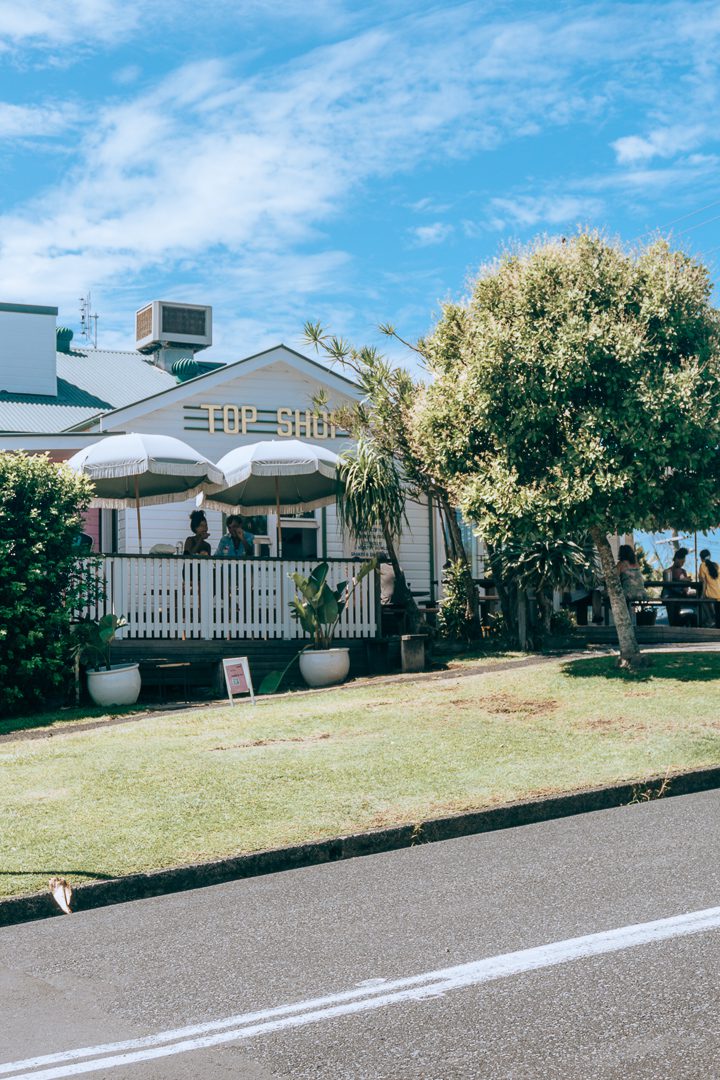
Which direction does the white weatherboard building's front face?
toward the camera

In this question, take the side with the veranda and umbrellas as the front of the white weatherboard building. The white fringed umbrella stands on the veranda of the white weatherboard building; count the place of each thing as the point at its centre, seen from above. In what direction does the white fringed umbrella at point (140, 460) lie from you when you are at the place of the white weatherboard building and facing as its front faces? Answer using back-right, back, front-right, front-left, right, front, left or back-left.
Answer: front

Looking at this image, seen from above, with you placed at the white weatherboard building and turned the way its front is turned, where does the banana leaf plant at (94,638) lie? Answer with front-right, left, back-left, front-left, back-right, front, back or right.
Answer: front

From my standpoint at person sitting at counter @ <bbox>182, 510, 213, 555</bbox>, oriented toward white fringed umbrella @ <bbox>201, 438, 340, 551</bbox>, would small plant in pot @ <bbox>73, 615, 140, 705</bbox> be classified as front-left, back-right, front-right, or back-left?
back-right

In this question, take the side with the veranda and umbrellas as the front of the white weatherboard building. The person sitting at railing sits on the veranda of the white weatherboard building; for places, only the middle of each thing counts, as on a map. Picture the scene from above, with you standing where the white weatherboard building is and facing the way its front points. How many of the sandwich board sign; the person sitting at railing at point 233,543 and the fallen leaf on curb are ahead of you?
3

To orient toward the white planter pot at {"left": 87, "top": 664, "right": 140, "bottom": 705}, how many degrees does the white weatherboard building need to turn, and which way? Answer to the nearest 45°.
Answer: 0° — it already faces it

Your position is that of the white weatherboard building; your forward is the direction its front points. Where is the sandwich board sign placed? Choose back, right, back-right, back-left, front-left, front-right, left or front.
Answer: front

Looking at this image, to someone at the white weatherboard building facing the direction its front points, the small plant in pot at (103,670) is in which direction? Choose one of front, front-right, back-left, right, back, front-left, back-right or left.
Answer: front

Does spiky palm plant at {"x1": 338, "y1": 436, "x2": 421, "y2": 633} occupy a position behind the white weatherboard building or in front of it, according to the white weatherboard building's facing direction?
in front

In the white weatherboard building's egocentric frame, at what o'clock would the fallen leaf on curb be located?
The fallen leaf on curb is roughly at 12 o'clock from the white weatherboard building.
